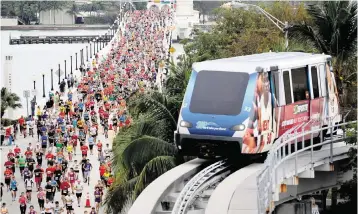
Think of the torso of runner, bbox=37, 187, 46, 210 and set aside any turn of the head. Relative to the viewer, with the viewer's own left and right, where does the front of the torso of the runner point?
facing the viewer

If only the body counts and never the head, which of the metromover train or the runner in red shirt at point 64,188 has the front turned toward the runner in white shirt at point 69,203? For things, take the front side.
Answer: the runner in red shirt

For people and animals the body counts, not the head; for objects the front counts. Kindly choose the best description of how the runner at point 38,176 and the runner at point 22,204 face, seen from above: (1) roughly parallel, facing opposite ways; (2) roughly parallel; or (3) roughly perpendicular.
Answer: roughly parallel

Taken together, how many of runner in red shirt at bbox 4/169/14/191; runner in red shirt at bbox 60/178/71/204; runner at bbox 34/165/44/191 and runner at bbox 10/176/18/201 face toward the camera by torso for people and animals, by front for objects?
4

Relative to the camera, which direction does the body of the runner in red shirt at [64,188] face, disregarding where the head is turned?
toward the camera

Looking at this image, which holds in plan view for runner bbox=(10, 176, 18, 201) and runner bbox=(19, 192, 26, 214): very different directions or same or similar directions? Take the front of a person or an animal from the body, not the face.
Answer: same or similar directions

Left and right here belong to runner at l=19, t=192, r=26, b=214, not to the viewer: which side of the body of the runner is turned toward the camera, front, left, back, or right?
front

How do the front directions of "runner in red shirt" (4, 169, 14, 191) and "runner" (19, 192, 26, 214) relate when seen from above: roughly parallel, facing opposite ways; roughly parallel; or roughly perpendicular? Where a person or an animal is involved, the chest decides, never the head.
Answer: roughly parallel
